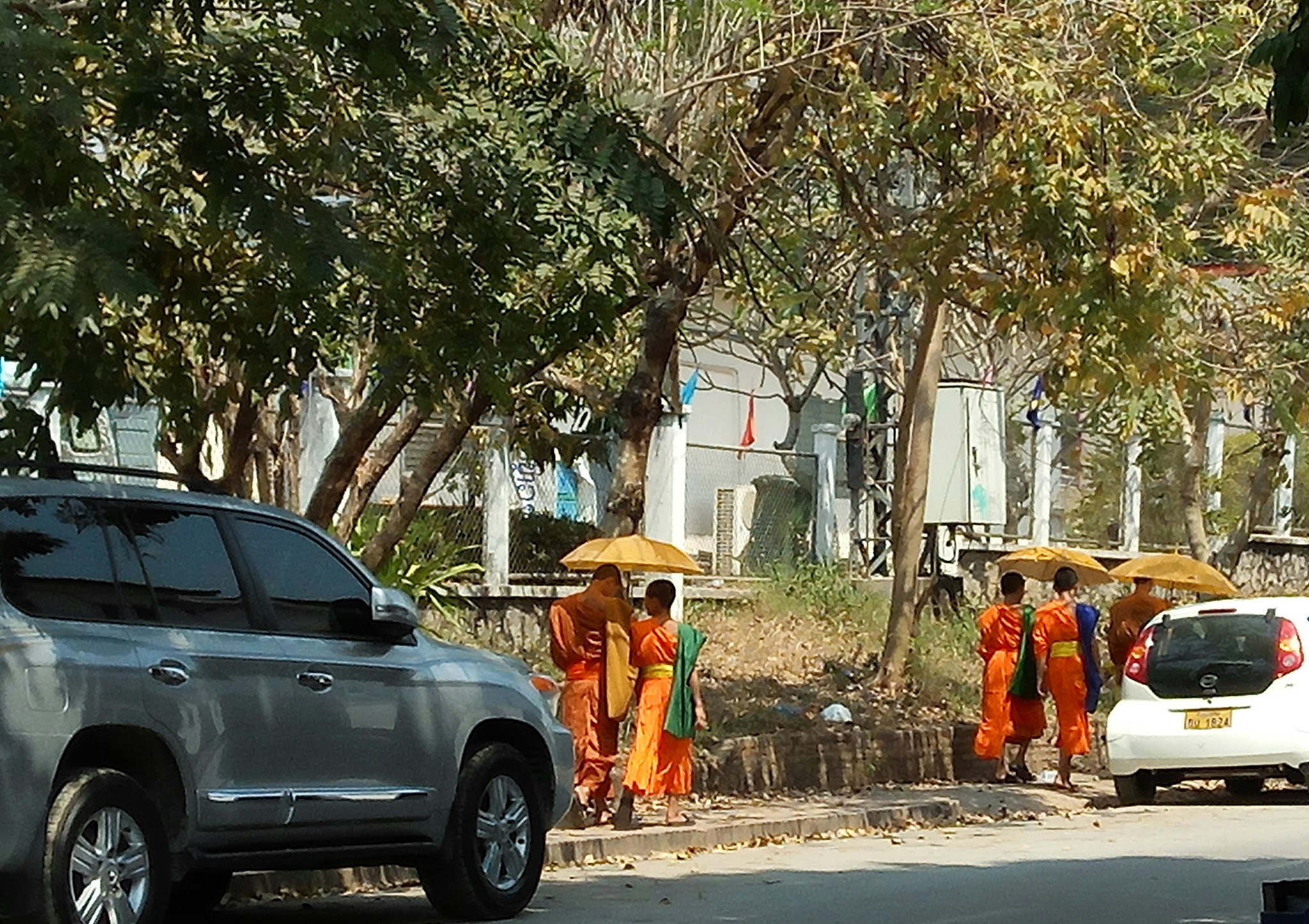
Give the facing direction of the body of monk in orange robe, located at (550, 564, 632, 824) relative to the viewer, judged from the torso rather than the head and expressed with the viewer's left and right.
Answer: facing away from the viewer and to the right of the viewer

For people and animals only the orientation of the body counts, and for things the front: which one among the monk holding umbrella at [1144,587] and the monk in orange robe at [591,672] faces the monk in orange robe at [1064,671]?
the monk in orange robe at [591,672]

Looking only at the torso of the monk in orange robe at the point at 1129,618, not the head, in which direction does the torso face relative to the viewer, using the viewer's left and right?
facing away from the viewer and to the right of the viewer

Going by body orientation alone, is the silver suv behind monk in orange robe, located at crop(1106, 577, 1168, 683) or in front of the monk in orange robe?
behind

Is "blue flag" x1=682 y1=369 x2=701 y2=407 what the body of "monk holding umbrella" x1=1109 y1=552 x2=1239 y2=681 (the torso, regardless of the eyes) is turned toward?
no

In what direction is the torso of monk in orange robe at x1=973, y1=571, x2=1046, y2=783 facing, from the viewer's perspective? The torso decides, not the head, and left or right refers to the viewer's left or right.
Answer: facing away from the viewer and to the right of the viewer

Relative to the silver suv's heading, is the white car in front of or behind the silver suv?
in front

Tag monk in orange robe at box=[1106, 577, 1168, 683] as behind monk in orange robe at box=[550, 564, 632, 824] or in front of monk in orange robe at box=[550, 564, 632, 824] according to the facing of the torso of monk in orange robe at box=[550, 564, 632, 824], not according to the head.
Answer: in front

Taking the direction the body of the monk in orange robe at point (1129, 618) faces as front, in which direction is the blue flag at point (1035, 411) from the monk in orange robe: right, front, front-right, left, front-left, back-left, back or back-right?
front-left

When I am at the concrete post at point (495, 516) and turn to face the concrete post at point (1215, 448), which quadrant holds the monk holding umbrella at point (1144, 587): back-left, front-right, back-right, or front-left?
front-right

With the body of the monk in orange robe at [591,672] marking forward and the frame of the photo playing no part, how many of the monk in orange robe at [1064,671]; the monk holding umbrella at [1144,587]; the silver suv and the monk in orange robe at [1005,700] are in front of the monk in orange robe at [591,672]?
3

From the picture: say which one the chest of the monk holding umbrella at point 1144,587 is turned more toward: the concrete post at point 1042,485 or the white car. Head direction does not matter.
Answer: the concrete post

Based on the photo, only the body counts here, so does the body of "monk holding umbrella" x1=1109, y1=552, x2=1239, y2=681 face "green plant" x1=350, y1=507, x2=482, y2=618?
no

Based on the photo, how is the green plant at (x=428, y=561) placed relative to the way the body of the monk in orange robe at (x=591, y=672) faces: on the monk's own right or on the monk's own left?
on the monk's own left

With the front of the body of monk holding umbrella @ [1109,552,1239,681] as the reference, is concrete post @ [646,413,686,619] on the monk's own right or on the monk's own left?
on the monk's own left

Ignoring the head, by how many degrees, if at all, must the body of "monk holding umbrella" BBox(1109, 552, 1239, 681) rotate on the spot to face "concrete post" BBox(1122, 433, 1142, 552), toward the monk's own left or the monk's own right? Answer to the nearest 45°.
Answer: approximately 45° to the monk's own left

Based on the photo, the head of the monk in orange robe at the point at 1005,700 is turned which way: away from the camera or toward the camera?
away from the camera

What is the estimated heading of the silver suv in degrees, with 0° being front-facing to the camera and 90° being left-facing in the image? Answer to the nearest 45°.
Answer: approximately 225°

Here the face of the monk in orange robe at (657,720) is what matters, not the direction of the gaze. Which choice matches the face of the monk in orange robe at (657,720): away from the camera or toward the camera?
away from the camera
